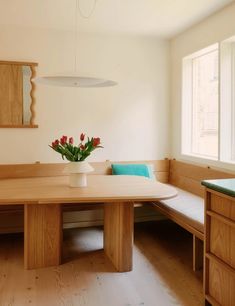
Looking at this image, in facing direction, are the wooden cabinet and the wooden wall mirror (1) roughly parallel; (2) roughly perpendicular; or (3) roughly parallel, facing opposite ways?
roughly perpendicular

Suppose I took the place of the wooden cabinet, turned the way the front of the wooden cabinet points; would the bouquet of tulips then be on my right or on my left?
on my right

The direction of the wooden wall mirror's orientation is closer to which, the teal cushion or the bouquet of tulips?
the bouquet of tulips

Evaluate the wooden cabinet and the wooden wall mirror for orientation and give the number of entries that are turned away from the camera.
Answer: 0

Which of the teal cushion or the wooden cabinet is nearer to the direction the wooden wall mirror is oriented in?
the wooden cabinet

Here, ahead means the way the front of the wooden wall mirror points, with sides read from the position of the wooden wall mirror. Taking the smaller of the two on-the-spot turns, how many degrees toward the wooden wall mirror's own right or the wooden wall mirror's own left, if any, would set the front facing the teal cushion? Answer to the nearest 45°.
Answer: approximately 90° to the wooden wall mirror's own left

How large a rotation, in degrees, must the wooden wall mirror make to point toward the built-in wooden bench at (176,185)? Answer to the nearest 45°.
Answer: approximately 90° to its left

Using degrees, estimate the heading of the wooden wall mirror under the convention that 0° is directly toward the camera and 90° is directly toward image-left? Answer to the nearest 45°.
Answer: approximately 0°
